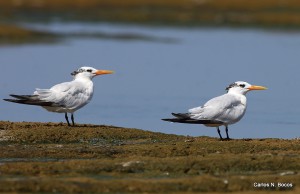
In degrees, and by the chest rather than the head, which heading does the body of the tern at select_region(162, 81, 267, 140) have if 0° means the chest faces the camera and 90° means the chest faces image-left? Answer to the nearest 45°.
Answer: approximately 270°

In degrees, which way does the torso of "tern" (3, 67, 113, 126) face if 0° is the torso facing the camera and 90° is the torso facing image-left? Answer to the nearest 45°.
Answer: approximately 270°

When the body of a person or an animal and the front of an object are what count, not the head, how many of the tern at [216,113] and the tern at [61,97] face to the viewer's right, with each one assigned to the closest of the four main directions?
2

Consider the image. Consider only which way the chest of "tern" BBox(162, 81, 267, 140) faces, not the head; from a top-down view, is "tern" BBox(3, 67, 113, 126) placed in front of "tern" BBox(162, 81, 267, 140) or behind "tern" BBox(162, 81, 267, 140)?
behind
